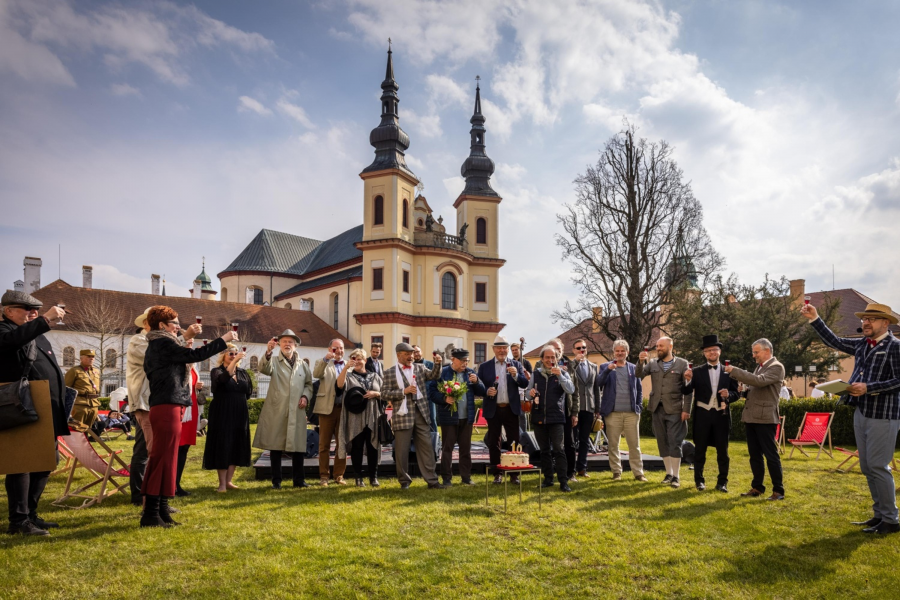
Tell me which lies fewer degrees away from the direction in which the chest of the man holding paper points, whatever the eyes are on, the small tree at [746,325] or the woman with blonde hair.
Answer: the woman with blonde hair

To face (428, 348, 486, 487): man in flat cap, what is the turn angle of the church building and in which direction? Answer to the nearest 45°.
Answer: approximately 45° to its right

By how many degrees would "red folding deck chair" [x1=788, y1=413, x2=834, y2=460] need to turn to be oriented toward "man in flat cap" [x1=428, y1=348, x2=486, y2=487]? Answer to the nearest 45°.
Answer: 0° — it already faces them

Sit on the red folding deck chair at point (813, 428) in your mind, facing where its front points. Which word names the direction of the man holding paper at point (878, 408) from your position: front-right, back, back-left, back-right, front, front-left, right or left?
front-left

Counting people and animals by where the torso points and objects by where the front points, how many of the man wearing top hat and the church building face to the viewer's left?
0

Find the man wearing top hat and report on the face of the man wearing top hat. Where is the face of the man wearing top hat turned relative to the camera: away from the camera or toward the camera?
toward the camera

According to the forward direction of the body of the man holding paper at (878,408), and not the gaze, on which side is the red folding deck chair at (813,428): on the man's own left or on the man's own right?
on the man's own right

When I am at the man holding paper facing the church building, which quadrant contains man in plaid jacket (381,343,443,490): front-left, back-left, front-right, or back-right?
front-left

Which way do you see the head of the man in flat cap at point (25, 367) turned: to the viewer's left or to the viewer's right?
to the viewer's right

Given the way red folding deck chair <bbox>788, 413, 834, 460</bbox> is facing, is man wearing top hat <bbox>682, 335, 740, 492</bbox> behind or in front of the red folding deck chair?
in front

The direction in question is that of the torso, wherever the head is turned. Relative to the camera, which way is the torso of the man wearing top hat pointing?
toward the camera

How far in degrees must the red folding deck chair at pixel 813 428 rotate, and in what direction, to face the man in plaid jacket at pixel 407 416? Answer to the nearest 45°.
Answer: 0° — it already faces them

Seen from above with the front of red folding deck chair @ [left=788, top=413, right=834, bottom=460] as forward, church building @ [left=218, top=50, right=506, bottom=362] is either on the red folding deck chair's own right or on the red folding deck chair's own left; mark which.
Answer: on the red folding deck chair's own right
